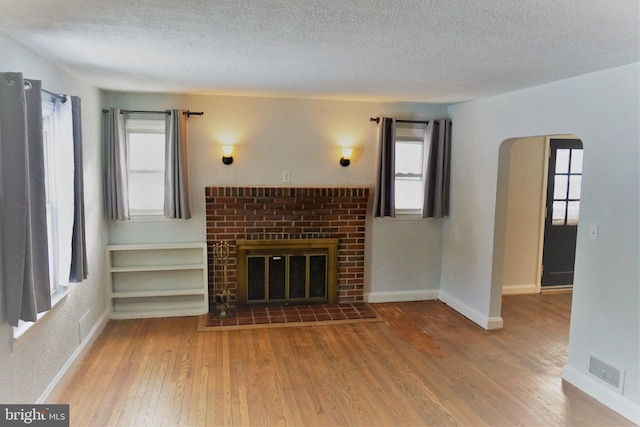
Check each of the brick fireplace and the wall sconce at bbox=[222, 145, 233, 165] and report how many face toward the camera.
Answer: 2

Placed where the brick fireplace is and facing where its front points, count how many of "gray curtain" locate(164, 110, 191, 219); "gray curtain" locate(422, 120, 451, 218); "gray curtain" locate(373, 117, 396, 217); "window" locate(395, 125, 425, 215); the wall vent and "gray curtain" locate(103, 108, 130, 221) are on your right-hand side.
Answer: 2

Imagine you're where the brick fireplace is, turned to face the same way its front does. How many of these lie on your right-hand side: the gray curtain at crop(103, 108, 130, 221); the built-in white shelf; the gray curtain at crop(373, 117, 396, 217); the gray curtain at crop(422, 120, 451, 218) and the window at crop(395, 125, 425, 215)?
2

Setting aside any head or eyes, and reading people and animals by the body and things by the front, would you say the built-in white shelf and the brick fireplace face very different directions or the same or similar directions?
same or similar directions

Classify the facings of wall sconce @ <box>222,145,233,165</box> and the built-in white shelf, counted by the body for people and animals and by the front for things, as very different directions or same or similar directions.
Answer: same or similar directions

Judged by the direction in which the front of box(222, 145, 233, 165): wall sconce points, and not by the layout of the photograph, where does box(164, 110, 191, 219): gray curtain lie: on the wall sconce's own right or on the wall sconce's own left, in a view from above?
on the wall sconce's own right

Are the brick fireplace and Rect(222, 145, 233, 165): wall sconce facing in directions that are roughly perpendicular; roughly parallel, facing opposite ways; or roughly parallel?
roughly parallel

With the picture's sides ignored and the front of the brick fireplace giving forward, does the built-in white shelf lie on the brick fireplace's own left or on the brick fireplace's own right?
on the brick fireplace's own right

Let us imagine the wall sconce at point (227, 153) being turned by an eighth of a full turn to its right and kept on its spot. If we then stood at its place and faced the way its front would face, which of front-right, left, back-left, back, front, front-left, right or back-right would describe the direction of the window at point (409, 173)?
back-left

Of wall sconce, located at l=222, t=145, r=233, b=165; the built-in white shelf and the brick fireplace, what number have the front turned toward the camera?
3

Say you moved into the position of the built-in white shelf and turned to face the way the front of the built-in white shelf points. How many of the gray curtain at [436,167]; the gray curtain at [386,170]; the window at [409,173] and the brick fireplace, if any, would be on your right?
0

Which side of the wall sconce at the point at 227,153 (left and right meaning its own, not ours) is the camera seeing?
front

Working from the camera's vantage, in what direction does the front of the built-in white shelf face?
facing the viewer

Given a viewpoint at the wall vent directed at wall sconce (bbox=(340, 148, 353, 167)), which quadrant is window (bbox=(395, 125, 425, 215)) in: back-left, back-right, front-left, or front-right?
front-right
